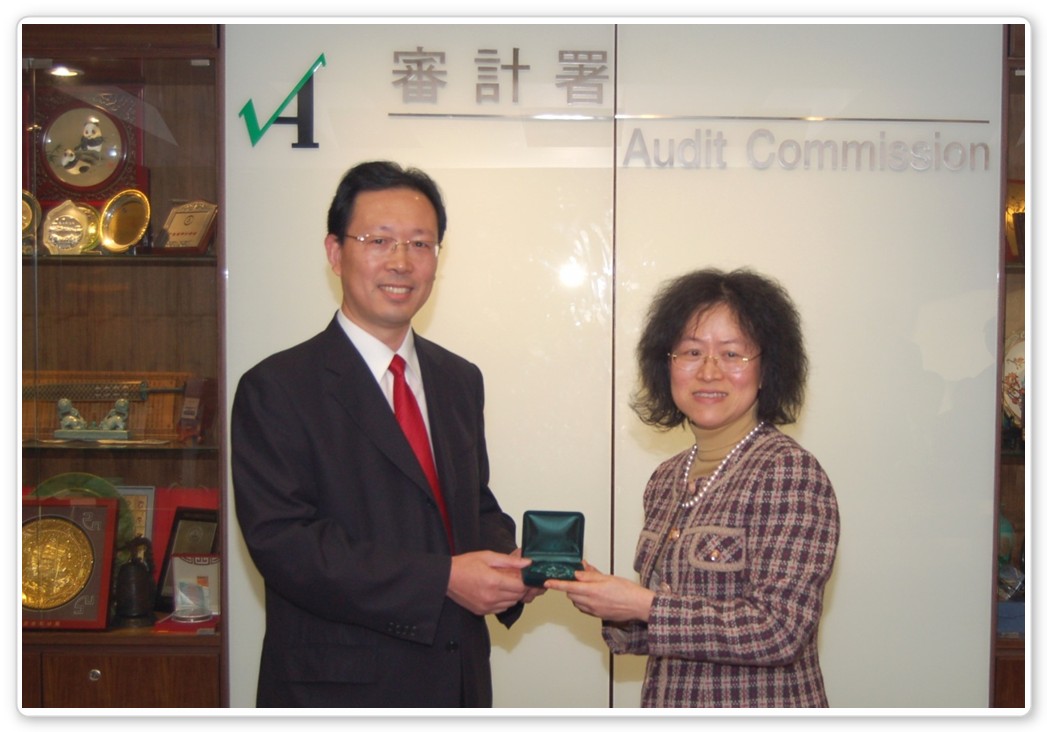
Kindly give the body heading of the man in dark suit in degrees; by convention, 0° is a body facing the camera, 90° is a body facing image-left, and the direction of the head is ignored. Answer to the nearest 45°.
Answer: approximately 315°

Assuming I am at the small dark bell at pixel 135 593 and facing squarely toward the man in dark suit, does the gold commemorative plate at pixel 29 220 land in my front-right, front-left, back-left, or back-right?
back-right

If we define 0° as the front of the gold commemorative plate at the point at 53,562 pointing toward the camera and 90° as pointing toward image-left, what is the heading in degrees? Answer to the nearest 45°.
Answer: approximately 0°

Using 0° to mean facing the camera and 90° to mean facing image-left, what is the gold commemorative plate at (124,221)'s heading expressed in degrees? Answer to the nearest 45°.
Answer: approximately 45°
